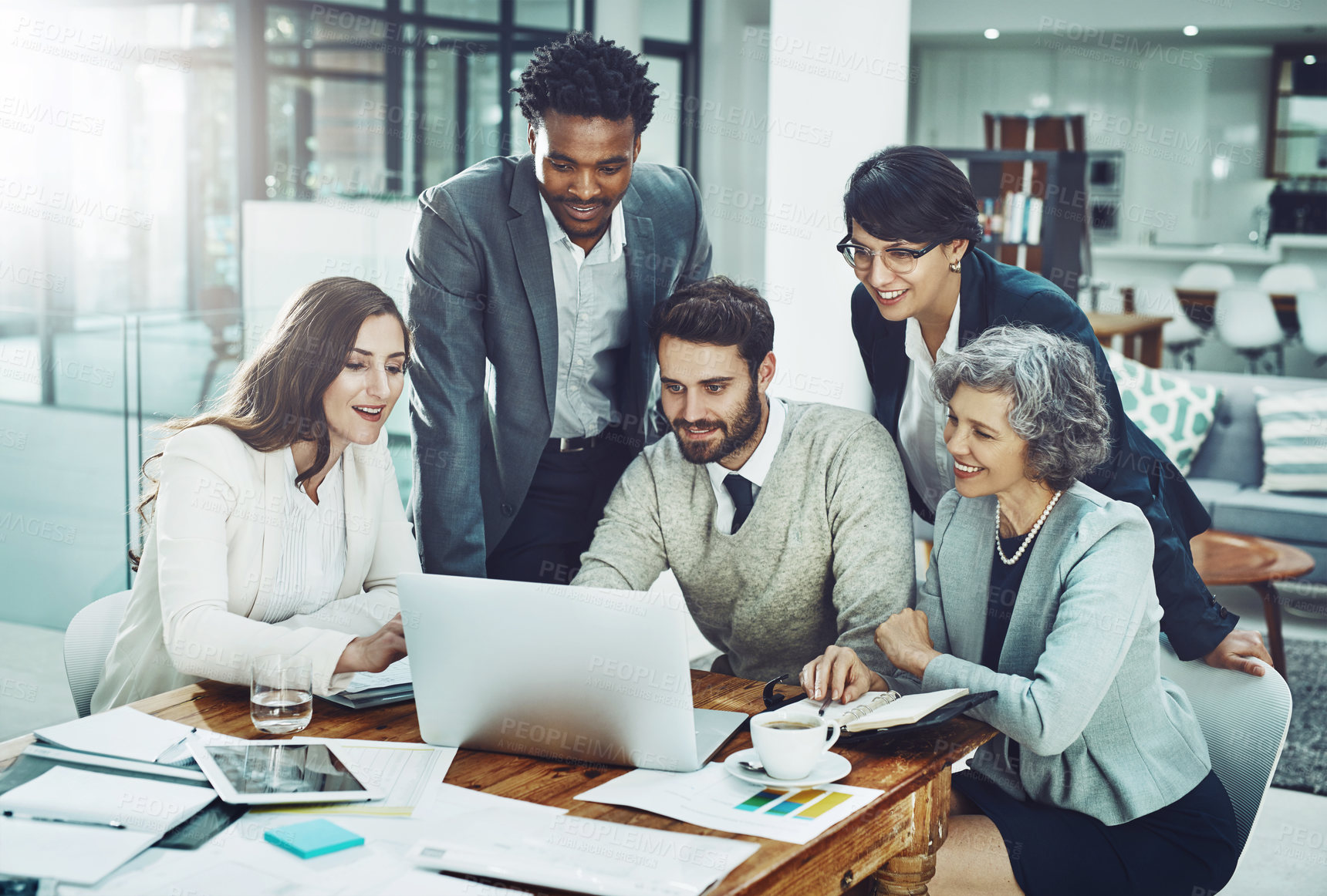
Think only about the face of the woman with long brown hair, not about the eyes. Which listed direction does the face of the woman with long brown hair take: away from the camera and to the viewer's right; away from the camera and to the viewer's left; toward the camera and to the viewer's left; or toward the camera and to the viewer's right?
toward the camera and to the viewer's right

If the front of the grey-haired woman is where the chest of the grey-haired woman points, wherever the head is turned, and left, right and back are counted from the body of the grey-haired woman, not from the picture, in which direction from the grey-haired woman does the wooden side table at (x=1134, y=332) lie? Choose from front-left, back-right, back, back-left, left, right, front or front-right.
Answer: back-right

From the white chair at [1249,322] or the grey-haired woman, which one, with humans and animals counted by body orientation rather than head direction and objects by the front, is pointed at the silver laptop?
the grey-haired woman

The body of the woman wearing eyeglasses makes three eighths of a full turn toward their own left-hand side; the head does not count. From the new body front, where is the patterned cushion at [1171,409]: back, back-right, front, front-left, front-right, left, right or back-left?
left

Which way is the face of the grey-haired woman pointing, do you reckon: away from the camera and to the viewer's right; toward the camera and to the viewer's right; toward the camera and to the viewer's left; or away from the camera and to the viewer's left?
toward the camera and to the viewer's left

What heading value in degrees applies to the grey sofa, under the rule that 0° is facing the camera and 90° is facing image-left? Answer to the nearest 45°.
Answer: approximately 0°

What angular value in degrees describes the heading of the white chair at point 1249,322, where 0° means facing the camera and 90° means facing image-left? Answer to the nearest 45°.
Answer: approximately 225°

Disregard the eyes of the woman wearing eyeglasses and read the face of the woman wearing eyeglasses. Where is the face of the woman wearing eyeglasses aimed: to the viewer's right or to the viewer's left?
to the viewer's left

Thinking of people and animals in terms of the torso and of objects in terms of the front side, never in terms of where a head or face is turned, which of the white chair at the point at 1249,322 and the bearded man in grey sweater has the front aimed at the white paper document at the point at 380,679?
the bearded man in grey sweater
